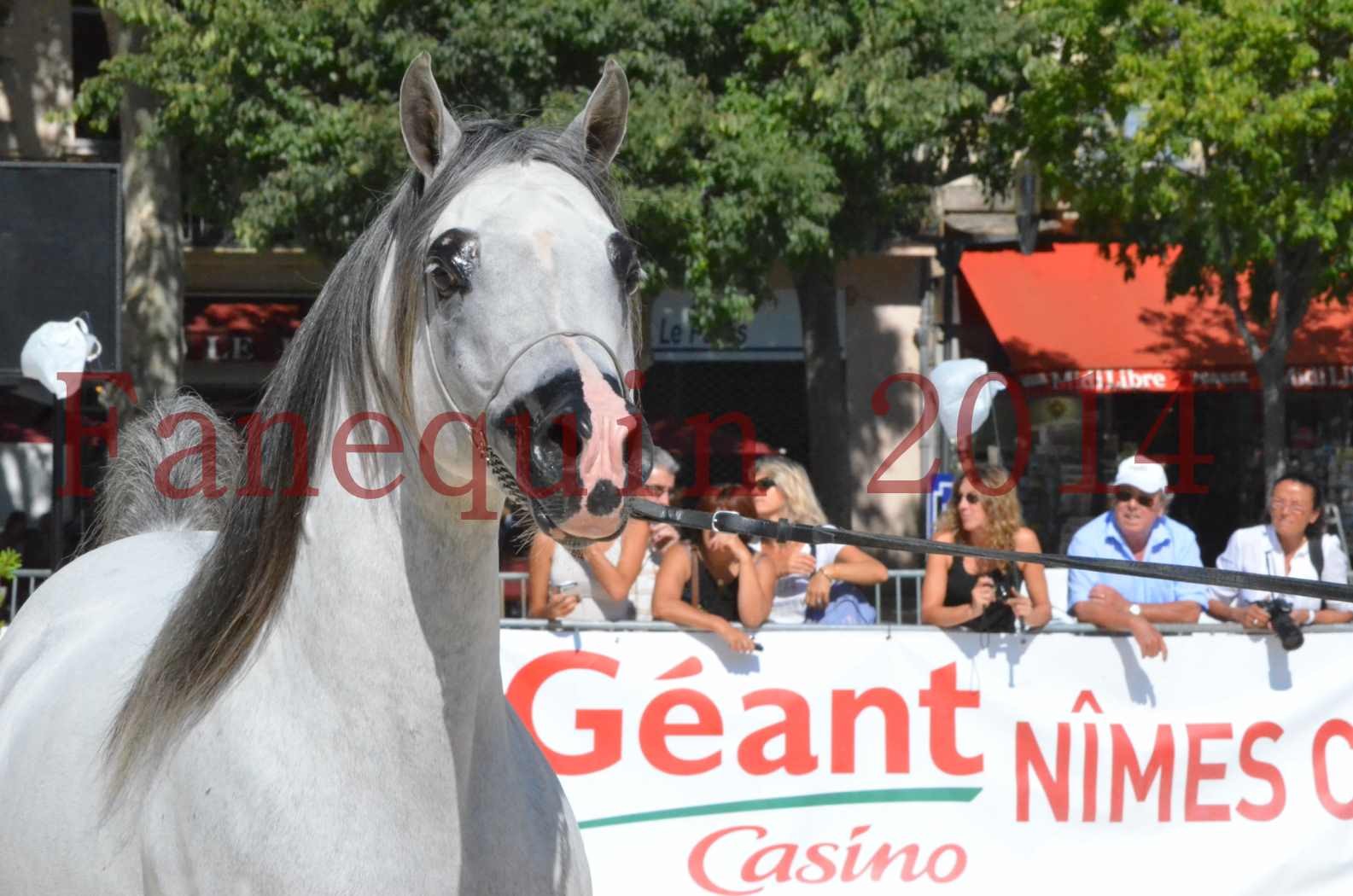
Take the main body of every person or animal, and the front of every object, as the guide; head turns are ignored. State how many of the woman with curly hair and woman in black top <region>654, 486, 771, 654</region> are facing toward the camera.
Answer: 2

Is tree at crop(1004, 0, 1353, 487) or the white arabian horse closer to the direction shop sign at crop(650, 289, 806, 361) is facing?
the white arabian horse

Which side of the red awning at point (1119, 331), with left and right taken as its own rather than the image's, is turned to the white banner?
front

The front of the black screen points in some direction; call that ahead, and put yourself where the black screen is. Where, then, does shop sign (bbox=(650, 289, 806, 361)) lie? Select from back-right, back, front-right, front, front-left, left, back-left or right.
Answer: back-left

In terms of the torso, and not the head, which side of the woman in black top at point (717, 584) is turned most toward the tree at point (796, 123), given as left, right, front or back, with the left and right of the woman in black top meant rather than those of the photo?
back

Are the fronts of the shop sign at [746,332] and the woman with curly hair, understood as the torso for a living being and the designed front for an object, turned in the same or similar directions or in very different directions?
same or similar directions

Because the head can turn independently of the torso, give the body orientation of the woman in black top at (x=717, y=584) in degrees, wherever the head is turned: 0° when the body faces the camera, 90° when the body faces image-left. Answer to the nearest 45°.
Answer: approximately 0°

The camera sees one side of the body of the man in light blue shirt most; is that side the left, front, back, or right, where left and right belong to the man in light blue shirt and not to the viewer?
front

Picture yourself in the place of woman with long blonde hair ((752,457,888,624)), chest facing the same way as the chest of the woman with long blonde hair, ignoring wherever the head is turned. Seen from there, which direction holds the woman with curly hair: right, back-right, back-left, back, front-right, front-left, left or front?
back-left

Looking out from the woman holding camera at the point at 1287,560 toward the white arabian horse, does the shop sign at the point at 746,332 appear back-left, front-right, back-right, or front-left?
back-right

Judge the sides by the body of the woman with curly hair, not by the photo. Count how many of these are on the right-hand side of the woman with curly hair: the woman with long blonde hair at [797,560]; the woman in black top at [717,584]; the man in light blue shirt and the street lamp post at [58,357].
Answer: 3

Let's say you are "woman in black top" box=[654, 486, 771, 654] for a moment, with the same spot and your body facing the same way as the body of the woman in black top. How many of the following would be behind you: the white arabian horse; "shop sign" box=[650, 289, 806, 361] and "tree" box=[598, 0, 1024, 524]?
2

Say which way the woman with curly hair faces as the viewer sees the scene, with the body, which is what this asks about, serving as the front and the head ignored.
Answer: toward the camera

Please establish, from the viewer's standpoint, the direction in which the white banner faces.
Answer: facing the viewer

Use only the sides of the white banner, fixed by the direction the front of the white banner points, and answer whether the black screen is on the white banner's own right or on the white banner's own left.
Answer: on the white banner's own right

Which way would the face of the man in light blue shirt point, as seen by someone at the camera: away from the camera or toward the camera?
toward the camera

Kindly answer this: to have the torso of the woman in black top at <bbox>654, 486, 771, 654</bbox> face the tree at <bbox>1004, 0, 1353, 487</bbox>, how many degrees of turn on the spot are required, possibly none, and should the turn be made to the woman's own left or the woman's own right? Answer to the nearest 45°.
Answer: approximately 135° to the woman's own left

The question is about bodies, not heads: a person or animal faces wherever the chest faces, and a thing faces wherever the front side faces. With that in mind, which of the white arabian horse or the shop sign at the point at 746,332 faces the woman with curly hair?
the shop sign

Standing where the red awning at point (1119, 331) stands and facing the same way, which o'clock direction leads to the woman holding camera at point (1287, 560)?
The woman holding camera is roughly at 12 o'clock from the red awning.
